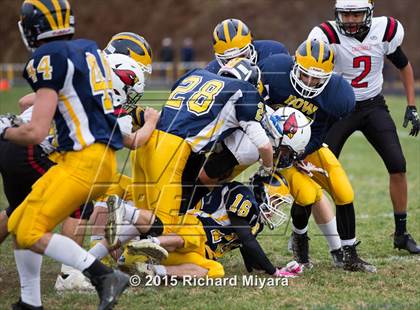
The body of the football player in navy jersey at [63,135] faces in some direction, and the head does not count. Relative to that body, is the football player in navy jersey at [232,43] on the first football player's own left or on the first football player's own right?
on the first football player's own right

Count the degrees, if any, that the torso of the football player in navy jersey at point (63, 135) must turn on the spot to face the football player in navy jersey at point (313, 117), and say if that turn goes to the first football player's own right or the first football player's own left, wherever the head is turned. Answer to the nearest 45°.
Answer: approximately 90° to the first football player's own right

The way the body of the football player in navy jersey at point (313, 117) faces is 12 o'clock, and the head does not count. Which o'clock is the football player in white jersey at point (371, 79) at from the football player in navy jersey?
The football player in white jersey is roughly at 7 o'clock from the football player in navy jersey.

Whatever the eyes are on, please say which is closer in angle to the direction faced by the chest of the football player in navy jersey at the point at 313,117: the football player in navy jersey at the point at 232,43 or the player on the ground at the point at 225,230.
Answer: the player on the ground

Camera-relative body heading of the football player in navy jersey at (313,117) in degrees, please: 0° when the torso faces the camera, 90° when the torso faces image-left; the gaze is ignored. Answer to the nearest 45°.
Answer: approximately 0°

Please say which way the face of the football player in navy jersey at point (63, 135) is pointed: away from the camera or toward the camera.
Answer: away from the camera

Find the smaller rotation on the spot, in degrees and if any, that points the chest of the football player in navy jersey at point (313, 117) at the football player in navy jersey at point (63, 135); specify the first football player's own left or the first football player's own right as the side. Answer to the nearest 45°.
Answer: approximately 45° to the first football player's own right

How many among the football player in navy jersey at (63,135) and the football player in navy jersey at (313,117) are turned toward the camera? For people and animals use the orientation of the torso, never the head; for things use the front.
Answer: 1

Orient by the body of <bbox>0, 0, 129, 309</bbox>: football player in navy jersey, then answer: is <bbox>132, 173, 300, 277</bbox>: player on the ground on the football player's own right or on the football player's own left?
on the football player's own right
